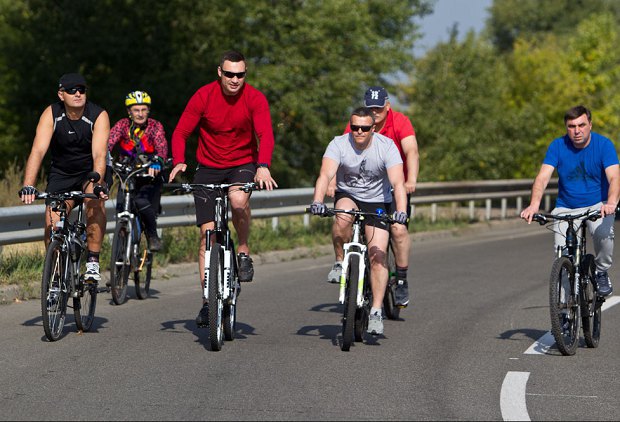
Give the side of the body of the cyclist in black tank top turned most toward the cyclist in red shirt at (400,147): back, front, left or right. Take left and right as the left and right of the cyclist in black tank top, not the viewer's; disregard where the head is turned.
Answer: left

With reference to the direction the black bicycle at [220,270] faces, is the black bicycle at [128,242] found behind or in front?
behind

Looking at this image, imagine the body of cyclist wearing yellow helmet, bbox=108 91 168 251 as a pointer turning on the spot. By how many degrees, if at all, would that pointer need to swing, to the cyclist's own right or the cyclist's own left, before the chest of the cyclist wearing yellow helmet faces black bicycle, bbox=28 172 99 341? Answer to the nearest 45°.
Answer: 0° — they already face it

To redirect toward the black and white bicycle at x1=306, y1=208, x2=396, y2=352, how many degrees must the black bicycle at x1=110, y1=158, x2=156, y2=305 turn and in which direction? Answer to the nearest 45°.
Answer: approximately 45° to its left

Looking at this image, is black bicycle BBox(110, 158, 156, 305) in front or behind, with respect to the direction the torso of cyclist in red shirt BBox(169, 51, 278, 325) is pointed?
behind

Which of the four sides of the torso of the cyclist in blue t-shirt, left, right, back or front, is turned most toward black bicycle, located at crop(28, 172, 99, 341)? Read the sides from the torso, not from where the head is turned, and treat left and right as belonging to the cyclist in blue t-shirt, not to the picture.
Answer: right

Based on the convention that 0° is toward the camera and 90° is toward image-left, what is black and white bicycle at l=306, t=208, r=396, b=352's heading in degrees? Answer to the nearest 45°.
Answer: approximately 0°
